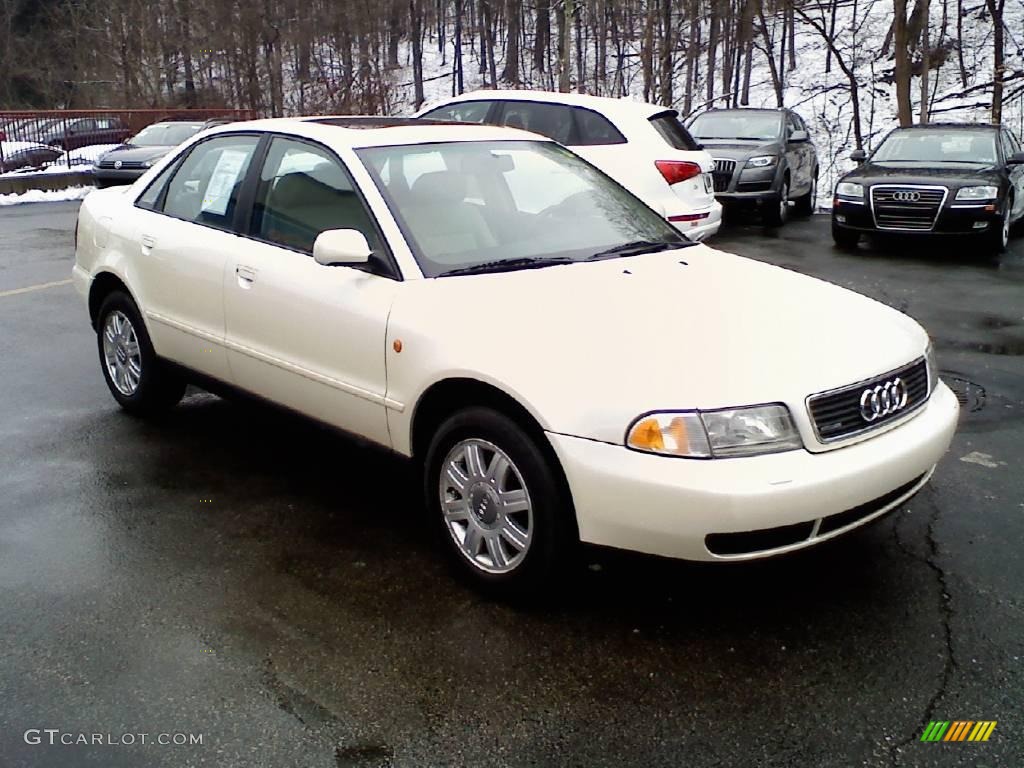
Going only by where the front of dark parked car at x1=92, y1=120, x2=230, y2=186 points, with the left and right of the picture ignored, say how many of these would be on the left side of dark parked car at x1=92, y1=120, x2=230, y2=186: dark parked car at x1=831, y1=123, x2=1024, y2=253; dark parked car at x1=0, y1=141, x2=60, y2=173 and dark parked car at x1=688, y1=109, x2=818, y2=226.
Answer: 2

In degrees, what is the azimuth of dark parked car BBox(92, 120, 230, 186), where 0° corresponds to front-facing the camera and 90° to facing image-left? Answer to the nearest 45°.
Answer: approximately 45°

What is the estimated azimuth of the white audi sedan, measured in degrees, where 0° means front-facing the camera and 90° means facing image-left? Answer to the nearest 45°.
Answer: approximately 315°

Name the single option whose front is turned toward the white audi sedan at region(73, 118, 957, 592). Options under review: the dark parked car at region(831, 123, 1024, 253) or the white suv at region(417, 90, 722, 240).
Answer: the dark parked car

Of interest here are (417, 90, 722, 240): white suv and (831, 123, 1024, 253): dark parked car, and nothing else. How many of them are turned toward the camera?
1

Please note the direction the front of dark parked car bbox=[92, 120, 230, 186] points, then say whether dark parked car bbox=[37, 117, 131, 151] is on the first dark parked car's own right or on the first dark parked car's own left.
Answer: on the first dark parked car's own right

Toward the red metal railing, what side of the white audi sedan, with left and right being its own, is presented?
back

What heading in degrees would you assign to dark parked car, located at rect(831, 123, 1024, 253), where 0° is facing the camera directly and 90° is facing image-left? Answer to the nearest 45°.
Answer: approximately 0°

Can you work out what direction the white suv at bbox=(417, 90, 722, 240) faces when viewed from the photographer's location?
facing away from the viewer and to the left of the viewer
